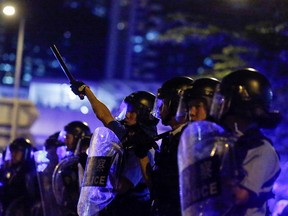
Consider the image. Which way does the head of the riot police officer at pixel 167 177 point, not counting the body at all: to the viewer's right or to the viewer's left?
to the viewer's left

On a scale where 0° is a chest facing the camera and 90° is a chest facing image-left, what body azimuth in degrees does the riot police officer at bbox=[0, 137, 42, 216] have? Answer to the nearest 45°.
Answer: approximately 45°

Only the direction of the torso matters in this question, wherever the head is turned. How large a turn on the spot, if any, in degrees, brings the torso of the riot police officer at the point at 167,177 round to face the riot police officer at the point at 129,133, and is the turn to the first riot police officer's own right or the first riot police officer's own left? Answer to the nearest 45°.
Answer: approximately 45° to the first riot police officer's own right

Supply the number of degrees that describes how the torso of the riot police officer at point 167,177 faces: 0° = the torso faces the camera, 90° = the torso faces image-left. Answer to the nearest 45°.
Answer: approximately 90°

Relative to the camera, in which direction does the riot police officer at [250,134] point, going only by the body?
to the viewer's left

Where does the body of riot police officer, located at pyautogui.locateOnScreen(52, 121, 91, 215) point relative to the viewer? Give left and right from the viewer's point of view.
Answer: facing to the left of the viewer

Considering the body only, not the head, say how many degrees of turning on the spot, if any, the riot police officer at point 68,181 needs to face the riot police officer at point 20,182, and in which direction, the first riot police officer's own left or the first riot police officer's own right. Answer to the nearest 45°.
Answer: approximately 45° to the first riot police officer's own right

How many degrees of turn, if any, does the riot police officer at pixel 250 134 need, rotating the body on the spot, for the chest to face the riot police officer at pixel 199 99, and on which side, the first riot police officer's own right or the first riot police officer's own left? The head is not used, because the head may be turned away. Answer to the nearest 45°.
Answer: approximately 45° to the first riot police officer's own right

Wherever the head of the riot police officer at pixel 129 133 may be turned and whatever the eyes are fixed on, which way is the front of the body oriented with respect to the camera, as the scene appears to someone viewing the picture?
to the viewer's left
